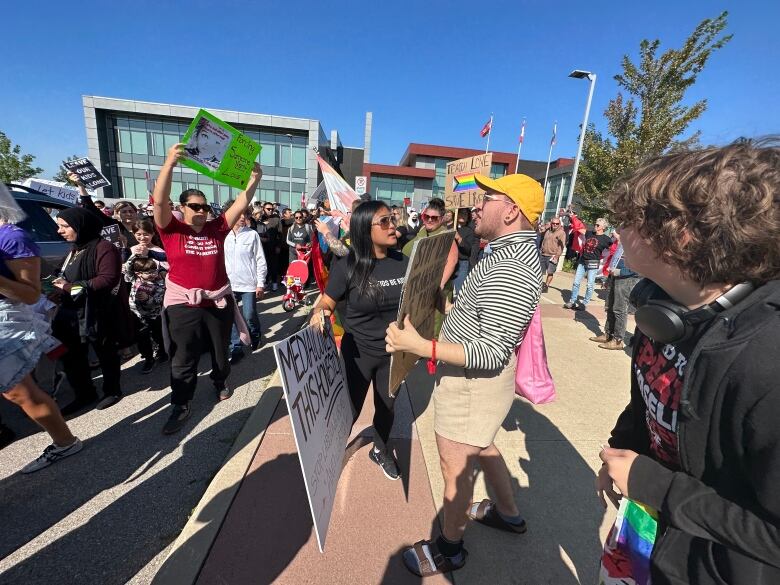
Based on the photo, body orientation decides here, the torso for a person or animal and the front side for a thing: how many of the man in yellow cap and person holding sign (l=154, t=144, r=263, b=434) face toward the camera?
1

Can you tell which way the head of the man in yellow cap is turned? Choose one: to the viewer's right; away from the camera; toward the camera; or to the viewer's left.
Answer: to the viewer's left

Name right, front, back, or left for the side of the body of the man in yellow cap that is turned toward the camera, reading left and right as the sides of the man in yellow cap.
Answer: left

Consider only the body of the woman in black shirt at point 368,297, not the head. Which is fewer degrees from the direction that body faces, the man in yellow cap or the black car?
the man in yellow cap

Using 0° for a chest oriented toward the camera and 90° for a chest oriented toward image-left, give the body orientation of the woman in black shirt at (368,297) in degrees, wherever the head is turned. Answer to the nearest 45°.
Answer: approximately 315°

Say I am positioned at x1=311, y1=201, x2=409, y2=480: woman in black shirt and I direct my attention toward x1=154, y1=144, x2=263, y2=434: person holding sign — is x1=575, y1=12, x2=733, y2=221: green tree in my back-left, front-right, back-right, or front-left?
back-right

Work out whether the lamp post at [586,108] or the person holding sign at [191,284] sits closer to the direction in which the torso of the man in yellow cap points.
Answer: the person holding sign

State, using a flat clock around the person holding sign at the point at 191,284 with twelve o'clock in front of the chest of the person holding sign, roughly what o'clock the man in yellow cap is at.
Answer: The man in yellow cap is roughly at 11 o'clock from the person holding sign.

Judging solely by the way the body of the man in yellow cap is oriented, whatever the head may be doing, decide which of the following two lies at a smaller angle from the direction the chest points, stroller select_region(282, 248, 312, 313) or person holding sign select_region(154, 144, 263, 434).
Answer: the person holding sign
